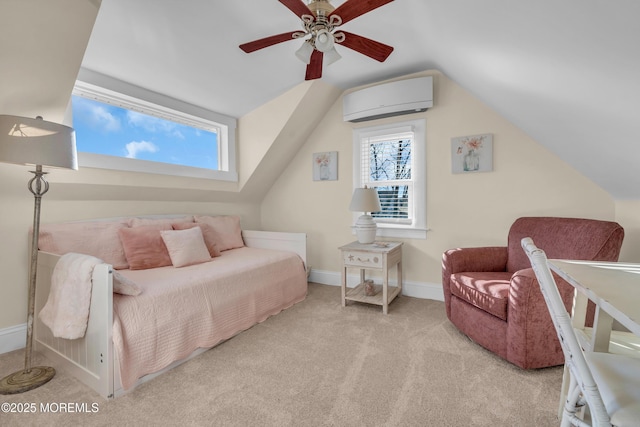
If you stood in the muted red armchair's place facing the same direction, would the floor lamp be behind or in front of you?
in front

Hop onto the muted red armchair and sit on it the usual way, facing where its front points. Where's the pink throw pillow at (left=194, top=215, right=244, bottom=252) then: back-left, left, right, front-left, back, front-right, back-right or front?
front-right

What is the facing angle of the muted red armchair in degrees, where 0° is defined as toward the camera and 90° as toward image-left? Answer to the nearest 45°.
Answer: approximately 45°

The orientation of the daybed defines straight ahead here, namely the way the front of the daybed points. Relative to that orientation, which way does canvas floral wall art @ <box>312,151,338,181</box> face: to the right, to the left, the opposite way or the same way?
to the right

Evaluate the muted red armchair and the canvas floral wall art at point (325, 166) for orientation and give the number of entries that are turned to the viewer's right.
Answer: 0

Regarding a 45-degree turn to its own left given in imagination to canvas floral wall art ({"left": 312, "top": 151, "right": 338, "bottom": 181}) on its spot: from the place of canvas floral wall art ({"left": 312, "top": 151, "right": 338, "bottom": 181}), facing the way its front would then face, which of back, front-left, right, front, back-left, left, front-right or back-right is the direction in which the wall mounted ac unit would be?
front

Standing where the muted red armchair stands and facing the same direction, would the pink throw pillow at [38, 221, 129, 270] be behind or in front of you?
in front

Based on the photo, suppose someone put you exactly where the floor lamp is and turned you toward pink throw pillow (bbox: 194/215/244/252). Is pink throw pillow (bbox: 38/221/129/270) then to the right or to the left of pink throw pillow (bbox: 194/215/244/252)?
left

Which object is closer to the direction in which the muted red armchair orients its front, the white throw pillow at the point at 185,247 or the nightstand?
the white throw pillow

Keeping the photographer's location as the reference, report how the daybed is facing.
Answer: facing the viewer and to the right of the viewer

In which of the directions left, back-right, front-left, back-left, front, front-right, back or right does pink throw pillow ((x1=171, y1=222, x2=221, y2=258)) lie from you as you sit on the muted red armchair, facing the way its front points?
front-right

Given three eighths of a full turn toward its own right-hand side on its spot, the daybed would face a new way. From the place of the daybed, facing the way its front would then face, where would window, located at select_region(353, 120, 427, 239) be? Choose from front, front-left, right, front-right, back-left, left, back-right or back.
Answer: back

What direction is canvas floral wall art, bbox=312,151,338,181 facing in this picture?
toward the camera

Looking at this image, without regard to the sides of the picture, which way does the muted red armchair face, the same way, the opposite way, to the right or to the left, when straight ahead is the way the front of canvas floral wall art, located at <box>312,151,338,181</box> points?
to the right

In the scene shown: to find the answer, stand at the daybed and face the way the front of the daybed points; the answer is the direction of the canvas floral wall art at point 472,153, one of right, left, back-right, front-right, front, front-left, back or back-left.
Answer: front-left

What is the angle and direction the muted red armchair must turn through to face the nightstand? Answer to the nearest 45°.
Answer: approximately 45° to its right

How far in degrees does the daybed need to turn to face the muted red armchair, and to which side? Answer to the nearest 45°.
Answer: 0° — it already faces it

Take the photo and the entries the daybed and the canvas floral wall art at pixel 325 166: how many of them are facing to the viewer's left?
0
